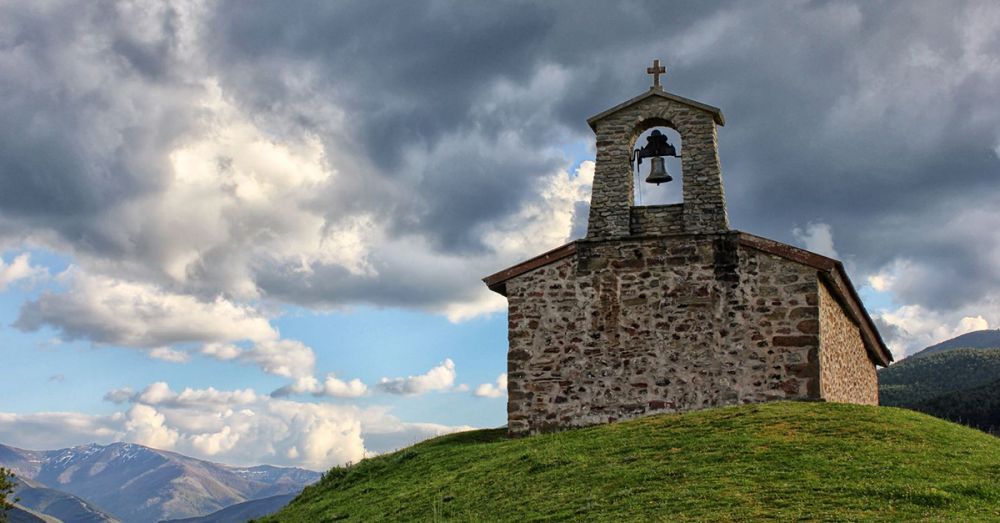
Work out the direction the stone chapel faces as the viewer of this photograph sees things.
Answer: facing the viewer
